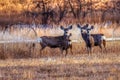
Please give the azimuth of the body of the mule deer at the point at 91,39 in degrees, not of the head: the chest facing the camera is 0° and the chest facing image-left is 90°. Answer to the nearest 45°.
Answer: approximately 45°

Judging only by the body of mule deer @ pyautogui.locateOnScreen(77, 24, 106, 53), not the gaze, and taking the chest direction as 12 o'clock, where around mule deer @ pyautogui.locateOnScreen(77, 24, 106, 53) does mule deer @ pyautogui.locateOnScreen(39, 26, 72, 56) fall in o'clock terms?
mule deer @ pyautogui.locateOnScreen(39, 26, 72, 56) is roughly at 1 o'clock from mule deer @ pyautogui.locateOnScreen(77, 24, 106, 53).
